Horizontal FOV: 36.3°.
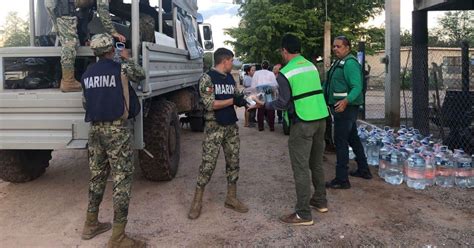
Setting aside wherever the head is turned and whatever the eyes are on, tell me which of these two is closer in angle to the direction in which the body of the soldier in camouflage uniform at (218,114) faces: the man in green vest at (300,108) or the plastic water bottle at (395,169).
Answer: the man in green vest

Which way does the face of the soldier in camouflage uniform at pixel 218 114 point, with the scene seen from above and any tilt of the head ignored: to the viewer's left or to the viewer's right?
to the viewer's right

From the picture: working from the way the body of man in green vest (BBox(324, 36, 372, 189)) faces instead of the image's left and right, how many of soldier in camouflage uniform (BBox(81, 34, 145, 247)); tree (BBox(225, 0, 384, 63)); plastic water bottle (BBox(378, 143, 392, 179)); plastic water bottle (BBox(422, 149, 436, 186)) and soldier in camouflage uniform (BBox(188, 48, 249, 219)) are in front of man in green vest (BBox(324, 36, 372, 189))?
2

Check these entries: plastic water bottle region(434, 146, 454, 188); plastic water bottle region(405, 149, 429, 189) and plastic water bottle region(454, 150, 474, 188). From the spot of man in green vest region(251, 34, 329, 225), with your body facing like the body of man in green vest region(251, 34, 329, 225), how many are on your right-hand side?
3

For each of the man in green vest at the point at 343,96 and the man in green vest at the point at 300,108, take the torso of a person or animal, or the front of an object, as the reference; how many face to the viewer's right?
0

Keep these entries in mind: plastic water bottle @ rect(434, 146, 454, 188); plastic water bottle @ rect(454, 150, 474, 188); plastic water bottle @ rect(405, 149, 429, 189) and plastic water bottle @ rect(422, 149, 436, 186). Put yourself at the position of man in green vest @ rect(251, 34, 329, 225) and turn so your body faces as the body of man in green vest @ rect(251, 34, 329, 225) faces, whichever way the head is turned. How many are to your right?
4

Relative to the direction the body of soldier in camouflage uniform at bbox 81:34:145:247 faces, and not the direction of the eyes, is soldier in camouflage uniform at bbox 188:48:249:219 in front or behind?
in front

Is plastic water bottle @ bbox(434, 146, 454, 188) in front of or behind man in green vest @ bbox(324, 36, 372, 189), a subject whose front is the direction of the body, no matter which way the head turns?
behind

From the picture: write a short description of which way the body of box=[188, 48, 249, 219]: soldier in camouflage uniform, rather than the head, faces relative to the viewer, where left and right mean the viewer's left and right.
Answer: facing the viewer and to the right of the viewer

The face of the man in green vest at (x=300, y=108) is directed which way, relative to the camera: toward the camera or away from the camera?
away from the camera

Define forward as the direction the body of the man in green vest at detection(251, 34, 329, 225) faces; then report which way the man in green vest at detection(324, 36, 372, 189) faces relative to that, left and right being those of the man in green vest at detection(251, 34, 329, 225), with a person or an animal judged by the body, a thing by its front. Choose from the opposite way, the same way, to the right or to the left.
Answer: to the left

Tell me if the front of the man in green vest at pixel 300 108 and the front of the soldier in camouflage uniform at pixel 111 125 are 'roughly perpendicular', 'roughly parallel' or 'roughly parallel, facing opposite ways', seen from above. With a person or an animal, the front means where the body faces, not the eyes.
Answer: roughly perpendicular
